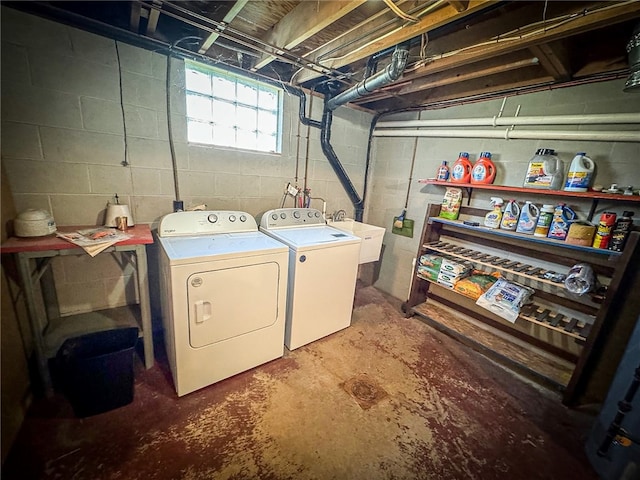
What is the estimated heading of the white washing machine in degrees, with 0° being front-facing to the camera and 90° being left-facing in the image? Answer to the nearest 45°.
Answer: approximately 315°

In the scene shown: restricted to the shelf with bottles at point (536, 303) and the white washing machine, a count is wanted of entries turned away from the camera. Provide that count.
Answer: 0

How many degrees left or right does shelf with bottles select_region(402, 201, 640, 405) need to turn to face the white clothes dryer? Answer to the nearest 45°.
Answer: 0° — it already faces it

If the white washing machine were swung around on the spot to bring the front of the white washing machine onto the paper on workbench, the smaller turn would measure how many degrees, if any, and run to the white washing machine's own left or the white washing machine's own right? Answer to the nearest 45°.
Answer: approximately 135° to the white washing machine's own right

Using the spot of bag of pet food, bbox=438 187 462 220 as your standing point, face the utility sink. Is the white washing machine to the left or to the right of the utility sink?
left

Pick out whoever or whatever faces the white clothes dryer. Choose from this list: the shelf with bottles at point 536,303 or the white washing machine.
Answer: the shelf with bottles

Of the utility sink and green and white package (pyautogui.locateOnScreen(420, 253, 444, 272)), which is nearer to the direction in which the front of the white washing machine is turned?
the green and white package

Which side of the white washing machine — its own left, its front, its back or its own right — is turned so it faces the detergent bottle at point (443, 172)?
left

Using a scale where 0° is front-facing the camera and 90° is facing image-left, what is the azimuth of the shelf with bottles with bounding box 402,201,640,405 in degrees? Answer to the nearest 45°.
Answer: approximately 45°

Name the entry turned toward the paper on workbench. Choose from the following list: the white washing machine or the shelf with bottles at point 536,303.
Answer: the shelf with bottles

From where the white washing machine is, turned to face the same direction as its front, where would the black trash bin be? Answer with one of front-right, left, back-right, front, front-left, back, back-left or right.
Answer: right

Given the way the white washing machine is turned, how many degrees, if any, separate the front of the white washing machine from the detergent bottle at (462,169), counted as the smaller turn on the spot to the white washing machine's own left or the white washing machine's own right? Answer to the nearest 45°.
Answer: approximately 45° to the white washing machine's own left

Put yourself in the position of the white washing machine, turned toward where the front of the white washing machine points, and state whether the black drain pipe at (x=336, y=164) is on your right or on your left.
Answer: on your left
